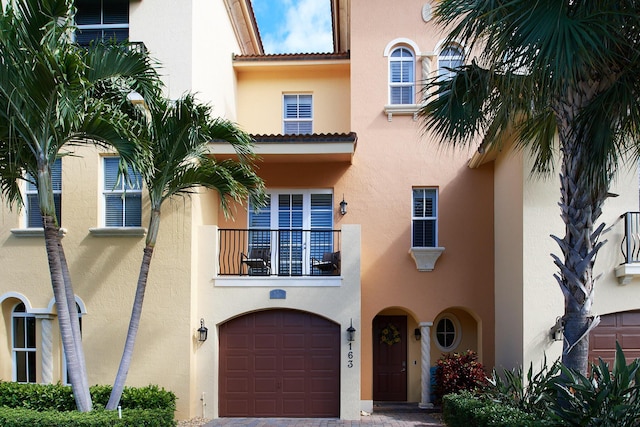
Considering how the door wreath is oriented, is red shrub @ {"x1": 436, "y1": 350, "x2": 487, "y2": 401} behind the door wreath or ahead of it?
ahead

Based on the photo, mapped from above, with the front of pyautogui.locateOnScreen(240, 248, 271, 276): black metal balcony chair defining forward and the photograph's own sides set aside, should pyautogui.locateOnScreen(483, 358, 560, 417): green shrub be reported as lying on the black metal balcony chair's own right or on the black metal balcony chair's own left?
on the black metal balcony chair's own left

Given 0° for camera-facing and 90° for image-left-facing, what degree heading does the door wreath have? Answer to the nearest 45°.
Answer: approximately 0°

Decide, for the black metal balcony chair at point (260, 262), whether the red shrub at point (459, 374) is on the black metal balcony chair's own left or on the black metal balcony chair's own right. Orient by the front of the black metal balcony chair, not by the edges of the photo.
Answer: on the black metal balcony chair's own left

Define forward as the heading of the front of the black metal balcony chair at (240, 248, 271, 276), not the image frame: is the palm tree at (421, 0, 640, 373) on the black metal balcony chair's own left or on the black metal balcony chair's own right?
on the black metal balcony chair's own left

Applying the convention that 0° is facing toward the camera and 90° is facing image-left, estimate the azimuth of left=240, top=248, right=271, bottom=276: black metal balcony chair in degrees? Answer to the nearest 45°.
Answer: approximately 45°

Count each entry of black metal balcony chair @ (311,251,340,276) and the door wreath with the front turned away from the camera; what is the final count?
0

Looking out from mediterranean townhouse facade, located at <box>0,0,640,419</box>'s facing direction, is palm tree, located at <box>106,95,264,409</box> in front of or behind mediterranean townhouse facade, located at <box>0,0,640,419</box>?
in front
